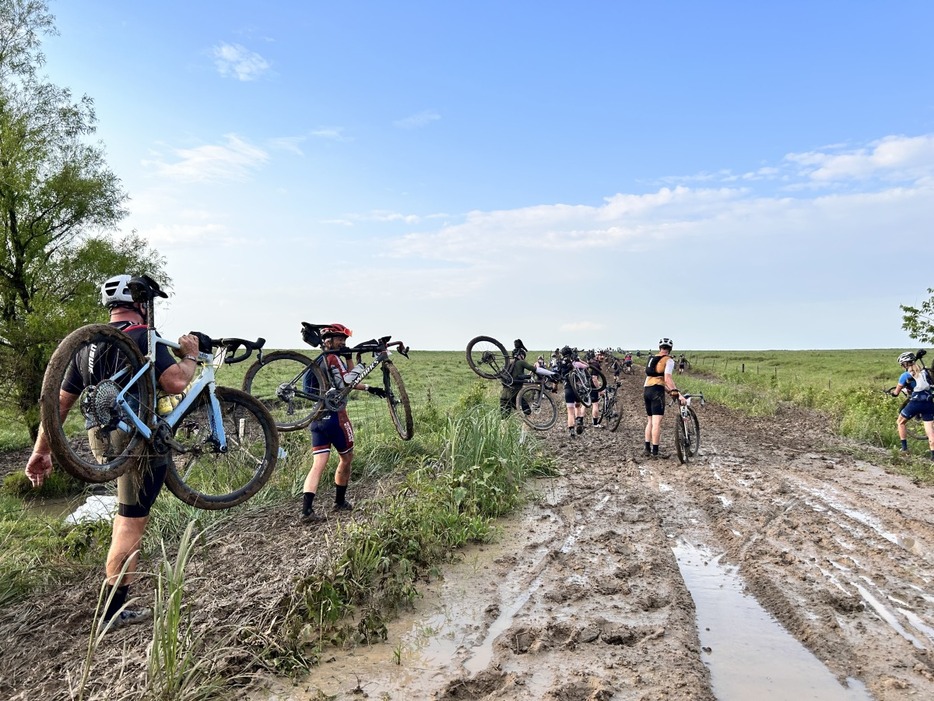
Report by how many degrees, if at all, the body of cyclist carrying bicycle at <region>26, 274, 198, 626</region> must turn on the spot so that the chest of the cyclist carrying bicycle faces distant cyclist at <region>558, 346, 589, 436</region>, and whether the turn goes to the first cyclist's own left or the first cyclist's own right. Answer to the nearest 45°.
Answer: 0° — they already face them

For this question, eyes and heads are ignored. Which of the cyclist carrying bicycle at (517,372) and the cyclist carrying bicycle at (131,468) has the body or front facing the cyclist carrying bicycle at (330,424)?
the cyclist carrying bicycle at (131,468)

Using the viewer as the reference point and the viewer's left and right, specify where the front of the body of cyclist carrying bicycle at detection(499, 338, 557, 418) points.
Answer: facing away from the viewer and to the right of the viewer

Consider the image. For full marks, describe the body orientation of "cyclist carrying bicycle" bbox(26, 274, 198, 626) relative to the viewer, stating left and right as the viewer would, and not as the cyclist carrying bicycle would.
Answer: facing away from the viewer and to the right of the viewer

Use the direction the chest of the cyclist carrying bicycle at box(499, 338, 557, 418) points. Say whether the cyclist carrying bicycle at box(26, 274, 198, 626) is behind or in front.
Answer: behind

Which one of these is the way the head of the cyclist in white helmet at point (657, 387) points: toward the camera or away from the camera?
away from the camera
